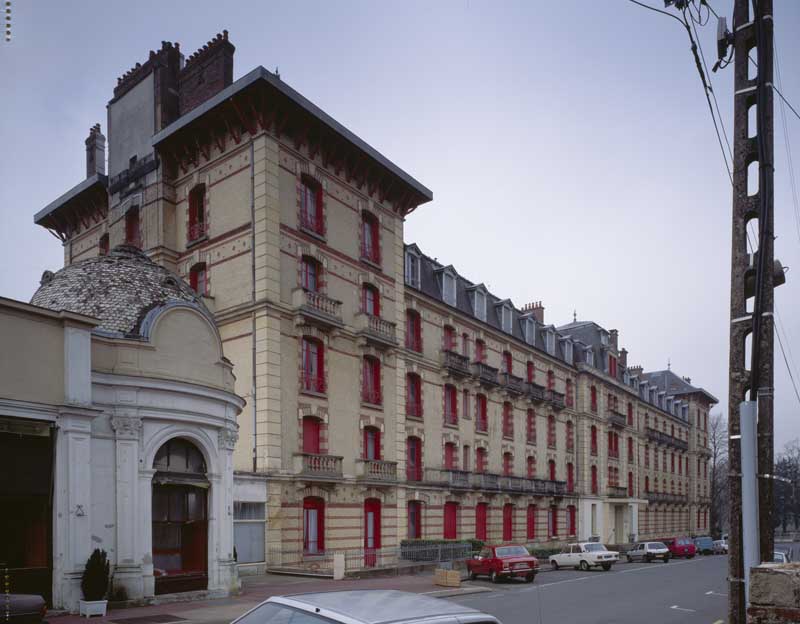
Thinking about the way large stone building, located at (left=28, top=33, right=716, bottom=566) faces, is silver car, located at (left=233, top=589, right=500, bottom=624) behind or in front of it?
in front

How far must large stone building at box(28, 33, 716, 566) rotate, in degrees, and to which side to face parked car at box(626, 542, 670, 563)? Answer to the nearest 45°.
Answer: approximately 90° to its left

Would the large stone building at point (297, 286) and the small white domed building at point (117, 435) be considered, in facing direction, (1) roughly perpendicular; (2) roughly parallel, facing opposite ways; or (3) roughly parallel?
roughly parallel

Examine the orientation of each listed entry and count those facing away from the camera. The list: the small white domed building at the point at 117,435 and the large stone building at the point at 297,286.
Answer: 0

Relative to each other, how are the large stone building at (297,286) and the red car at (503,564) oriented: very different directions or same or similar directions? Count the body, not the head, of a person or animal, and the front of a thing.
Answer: very different directions

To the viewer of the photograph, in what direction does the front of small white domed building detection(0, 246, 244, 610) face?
facing the viewer and to the right of the viewer
